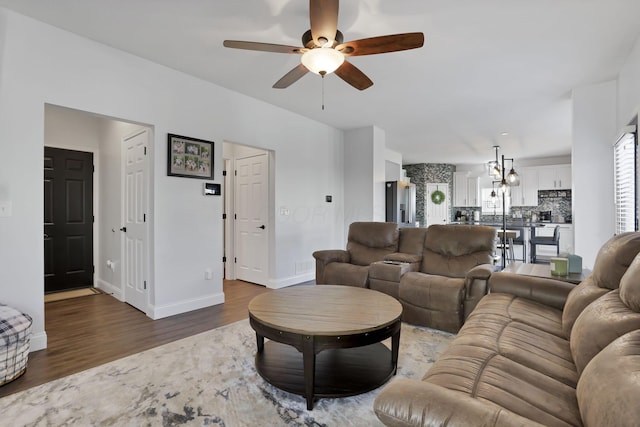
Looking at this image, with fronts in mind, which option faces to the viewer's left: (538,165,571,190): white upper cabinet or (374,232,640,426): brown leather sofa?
the brown leather sofa

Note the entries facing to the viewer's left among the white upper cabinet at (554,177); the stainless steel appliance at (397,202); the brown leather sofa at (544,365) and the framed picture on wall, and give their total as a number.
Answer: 1

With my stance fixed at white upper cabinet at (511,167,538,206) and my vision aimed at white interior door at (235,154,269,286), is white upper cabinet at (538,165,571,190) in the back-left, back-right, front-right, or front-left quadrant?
back-left

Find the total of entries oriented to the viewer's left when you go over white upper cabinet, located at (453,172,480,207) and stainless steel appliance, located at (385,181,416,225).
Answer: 0

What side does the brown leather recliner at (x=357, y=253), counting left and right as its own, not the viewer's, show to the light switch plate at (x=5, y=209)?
front

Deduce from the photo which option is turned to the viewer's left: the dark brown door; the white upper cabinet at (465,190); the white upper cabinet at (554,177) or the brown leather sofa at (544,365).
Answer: the brown leather sofa

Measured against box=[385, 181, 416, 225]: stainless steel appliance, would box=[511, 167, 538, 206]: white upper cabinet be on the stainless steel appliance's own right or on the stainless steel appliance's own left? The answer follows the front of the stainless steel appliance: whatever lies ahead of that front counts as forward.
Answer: on the stainless steel appliance's own left

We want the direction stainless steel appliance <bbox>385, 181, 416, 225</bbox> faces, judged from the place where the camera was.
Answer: facing the viewer and to the right of the viewer

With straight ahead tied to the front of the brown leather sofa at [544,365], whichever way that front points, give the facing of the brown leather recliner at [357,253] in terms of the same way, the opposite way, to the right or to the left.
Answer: to the left
